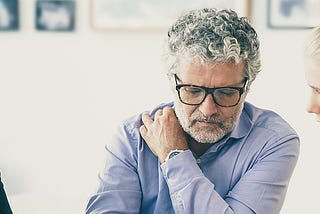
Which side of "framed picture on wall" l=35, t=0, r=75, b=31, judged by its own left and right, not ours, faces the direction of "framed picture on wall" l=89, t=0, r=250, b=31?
left

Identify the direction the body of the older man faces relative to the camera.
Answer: toward the camera

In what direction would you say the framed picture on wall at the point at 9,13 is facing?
toward the camera

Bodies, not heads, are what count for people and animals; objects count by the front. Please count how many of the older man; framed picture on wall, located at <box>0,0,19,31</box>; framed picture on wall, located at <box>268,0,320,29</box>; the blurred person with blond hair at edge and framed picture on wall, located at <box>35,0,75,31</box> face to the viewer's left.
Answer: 1

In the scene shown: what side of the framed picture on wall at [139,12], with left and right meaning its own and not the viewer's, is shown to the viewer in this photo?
front

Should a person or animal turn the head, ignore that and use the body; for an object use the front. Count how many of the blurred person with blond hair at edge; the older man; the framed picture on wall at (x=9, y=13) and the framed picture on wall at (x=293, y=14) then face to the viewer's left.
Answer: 1

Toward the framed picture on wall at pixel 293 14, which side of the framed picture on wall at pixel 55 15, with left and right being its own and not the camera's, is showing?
left

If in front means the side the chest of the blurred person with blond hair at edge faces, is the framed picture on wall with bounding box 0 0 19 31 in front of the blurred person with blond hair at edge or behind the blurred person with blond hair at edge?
in front

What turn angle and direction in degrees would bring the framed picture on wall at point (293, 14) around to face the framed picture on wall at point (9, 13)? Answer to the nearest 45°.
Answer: approximately 90° to its right

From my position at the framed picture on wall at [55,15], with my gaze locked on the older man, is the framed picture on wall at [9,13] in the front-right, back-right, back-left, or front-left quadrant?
back-right

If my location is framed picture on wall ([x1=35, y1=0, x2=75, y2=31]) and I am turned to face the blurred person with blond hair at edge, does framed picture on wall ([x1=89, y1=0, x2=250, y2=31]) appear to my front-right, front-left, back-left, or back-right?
front-left

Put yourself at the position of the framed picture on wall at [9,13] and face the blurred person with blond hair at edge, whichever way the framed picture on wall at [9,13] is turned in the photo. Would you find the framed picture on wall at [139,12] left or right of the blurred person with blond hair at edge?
left

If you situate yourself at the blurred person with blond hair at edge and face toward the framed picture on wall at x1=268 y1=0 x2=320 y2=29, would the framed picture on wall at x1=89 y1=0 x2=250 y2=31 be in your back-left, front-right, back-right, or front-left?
front-left
